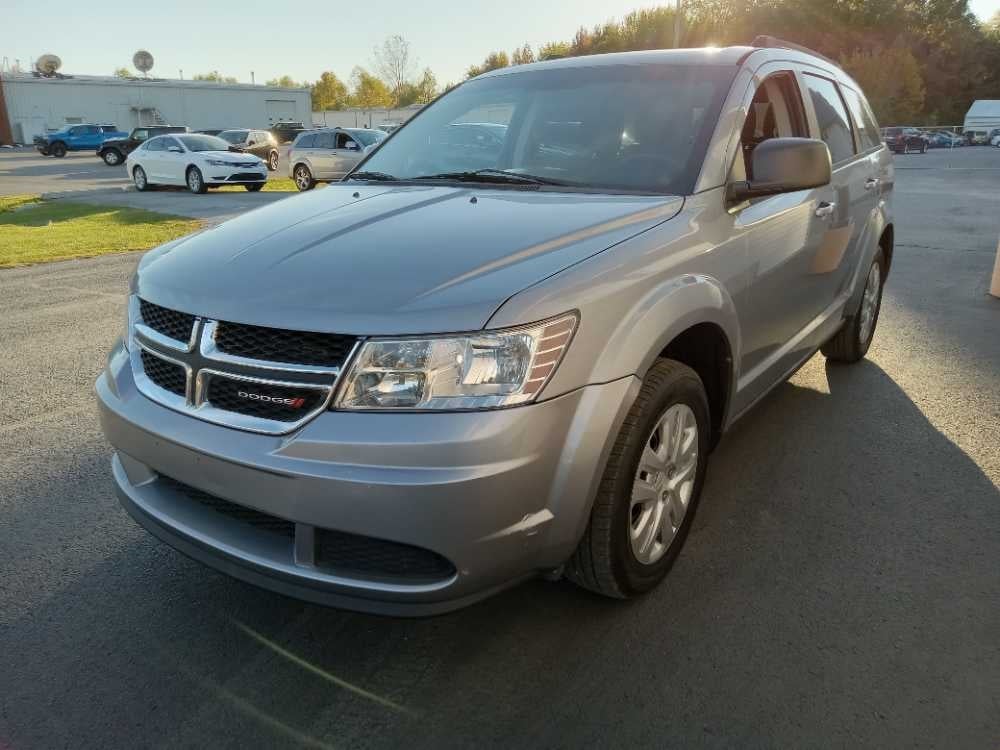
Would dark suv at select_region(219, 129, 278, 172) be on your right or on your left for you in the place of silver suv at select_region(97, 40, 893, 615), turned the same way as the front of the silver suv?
on your right

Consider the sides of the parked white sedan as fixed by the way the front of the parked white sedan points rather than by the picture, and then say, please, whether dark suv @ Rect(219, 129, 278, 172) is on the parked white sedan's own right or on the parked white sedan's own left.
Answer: on the parked white sedan's own left

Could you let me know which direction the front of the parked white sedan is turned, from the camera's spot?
facing the viewer and to the right of the viewer

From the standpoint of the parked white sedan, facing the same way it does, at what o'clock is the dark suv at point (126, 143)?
The dark suv is roughly at 7 o'clock from the parked white sedan.

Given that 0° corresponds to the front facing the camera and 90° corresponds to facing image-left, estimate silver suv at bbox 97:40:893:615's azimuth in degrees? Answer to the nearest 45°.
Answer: approximately 45°

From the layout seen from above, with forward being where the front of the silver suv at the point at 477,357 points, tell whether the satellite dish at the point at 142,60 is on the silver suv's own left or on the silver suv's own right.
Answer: on the silver suv's own right

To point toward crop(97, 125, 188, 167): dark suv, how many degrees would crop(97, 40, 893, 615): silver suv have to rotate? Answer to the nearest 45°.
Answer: approximately 90° to its right

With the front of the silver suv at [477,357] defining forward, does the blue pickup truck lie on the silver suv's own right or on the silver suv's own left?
on the silver suv's own right

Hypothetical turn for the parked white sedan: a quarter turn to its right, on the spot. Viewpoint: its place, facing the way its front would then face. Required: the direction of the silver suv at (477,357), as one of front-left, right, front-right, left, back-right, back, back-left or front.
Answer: front-left

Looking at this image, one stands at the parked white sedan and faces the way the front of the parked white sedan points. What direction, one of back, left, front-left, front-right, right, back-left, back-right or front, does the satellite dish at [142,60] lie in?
back-left
